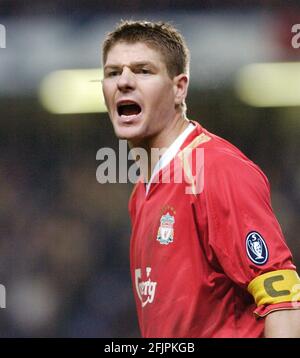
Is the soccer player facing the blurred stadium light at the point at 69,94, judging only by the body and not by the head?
no

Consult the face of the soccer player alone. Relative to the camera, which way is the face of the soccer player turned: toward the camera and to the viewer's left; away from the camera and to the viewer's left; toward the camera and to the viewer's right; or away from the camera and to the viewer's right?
toward the camera and to the viewer's left

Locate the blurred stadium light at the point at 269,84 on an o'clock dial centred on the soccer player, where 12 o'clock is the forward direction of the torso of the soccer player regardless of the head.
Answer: The blurred stadium light is roughly at 5 o'clock from the soccer player.
